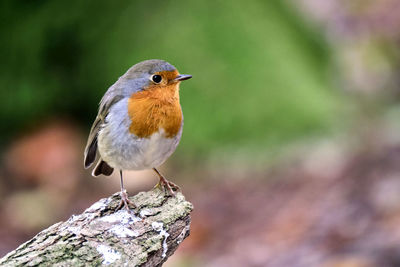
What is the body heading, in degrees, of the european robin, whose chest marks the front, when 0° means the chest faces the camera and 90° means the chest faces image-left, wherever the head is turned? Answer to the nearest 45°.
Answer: approximately 315°
